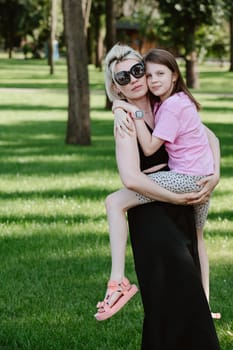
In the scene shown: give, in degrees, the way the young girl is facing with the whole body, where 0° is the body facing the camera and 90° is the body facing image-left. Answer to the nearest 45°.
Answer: approximately 90°

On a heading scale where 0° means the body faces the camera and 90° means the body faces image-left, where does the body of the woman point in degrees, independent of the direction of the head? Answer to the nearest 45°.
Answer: approximately 315°

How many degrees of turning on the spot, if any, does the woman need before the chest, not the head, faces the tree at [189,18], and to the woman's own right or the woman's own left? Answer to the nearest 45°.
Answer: approximately 135° to the woman's own left

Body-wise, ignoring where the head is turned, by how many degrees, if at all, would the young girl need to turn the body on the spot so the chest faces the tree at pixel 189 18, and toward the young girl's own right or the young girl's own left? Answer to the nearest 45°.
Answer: approximately 90° to the young girl's own right
